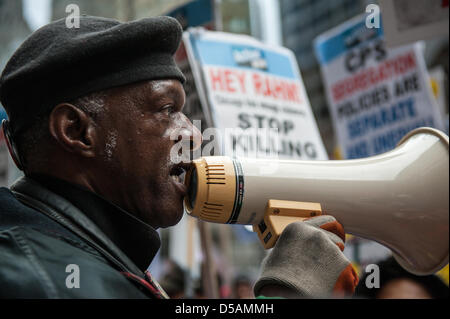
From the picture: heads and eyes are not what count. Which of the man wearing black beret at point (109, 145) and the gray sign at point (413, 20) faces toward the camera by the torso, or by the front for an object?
the gray sign

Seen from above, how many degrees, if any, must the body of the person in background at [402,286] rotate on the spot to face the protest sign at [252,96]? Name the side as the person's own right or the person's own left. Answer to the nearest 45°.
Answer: approximately 135° to the person's own right

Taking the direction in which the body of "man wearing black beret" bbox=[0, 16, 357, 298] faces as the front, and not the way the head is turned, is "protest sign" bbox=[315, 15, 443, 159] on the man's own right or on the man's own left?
on the man's own left

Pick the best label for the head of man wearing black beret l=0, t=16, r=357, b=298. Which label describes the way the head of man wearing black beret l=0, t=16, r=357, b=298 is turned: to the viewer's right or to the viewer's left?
to the viewer's right

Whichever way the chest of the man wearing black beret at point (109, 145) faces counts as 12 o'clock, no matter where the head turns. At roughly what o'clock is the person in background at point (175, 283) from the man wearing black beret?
The person in background is roughly at 9 o'clock from the man wearing black beret.

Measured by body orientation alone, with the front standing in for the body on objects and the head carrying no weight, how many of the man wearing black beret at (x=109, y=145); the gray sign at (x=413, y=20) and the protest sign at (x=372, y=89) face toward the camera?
2

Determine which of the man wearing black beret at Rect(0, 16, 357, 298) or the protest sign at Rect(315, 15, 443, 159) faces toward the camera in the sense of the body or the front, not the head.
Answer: the protest sign

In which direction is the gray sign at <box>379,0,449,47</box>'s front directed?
toward the camera

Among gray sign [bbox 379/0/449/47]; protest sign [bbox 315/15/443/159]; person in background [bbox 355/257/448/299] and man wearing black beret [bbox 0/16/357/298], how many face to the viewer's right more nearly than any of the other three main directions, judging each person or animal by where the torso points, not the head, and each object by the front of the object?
1

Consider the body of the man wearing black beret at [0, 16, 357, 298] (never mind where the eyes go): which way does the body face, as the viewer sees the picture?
to the viewer's right

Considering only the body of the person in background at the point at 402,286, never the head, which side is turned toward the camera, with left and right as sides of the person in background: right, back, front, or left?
front
